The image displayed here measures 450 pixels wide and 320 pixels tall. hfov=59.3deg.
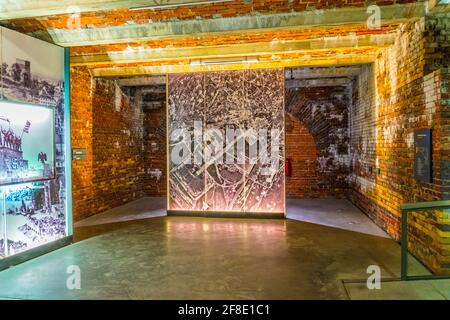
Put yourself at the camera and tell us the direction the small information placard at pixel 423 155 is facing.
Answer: facing the viewer and to the left of the viewer

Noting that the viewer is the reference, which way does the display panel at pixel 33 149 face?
facing the viewer and to the right of the viewer

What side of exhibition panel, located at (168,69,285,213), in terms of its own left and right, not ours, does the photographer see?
front

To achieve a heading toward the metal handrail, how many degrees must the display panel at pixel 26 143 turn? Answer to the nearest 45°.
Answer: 0° — it already faces it

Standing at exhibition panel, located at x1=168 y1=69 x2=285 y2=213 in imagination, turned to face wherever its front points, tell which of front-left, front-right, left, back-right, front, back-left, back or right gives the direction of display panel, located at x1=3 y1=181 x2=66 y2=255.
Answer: front-right

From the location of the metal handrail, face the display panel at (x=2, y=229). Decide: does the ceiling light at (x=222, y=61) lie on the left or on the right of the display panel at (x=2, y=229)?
right

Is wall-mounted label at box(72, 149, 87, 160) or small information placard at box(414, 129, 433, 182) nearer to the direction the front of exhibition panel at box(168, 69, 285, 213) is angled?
the small information placard

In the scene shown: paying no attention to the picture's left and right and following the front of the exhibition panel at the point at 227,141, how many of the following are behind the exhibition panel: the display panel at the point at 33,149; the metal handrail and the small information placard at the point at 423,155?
0

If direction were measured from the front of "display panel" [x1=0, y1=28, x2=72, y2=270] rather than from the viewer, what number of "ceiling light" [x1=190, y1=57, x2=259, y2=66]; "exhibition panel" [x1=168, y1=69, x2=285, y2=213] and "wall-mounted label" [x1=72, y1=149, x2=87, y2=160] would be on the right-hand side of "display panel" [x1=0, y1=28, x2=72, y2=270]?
0

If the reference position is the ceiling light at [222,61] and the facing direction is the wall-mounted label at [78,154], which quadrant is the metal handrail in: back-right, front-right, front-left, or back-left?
back-left

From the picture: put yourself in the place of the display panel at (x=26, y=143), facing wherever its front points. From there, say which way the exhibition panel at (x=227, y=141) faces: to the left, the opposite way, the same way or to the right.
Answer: to the right

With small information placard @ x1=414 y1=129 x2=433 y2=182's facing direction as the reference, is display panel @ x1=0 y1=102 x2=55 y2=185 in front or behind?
in front

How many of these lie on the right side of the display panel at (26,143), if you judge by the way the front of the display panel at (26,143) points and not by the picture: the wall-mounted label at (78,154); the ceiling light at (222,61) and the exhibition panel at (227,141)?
0

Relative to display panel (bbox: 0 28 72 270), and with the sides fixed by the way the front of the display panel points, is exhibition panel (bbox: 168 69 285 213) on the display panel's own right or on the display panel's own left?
on the display panel's own left

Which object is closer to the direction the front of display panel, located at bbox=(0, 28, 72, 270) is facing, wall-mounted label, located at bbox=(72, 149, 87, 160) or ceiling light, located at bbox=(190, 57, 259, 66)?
the ceiling light

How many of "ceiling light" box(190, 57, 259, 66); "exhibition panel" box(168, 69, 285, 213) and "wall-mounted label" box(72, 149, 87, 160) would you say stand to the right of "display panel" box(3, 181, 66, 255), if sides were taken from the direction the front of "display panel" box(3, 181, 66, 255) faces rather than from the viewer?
0
